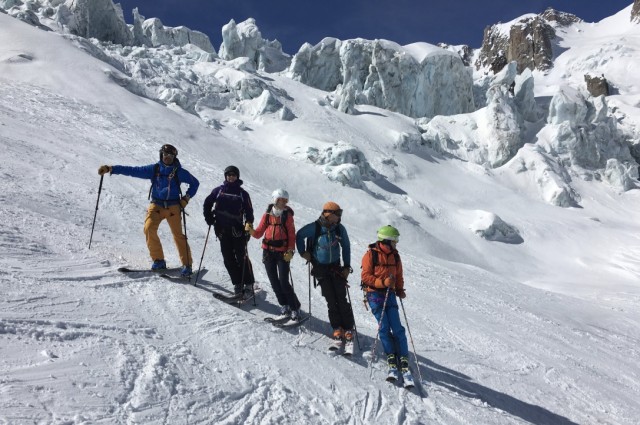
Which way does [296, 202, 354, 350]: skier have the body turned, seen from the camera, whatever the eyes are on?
toward the camera

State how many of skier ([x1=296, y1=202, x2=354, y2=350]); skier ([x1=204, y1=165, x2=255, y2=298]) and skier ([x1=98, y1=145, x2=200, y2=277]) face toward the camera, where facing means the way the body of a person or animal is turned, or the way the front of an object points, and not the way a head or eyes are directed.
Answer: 3

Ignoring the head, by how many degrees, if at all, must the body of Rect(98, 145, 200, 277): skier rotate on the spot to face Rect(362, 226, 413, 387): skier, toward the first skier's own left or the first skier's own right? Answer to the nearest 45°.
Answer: approximately 45° to the first skier's own left

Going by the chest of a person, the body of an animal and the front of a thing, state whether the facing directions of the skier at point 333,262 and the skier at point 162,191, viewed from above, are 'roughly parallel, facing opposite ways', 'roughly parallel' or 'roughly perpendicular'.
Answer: roughly parallel

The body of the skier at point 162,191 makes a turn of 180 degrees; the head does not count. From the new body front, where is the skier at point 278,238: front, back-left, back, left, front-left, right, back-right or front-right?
back-right

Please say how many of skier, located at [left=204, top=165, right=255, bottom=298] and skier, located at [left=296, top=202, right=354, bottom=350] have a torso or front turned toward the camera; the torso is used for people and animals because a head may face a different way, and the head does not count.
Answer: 2

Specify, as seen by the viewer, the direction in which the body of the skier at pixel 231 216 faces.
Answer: toward the camera

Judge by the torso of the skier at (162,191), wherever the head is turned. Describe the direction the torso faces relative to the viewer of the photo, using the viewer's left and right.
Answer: facing the viewer

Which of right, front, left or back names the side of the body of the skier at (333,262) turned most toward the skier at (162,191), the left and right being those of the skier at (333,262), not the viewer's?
right

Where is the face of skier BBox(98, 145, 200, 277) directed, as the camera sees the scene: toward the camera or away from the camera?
toward the camera

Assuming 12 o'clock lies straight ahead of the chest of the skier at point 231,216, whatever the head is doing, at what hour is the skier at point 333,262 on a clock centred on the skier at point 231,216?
the skier at point 333,262 is roughly at 10 o'clock from the skier at point 231,216.
